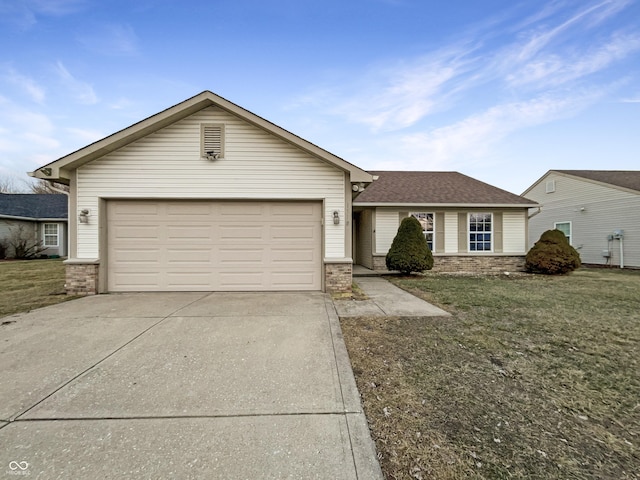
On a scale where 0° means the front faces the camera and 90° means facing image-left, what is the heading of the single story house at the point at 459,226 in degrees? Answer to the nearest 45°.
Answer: approximately 0°

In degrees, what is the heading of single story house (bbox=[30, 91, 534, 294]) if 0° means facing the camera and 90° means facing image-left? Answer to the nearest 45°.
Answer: approximately 0°

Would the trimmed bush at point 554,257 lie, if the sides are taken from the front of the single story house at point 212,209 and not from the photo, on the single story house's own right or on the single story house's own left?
on the single story house's own left

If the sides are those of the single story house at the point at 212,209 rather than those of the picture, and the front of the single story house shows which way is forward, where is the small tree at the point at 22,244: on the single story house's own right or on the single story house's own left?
on the single story house's own right

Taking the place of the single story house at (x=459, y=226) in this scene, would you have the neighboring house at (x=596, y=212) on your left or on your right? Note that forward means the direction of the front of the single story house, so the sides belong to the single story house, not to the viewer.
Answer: on your left

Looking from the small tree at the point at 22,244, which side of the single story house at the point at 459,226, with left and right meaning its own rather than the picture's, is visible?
right

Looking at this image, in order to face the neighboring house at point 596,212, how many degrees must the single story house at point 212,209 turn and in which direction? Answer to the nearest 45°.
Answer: approximately 90° to its left

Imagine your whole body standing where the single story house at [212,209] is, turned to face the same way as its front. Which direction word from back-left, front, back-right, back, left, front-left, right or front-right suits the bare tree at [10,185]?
back-right

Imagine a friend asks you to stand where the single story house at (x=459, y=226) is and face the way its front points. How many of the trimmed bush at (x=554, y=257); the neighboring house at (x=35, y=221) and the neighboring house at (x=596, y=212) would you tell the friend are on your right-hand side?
1
